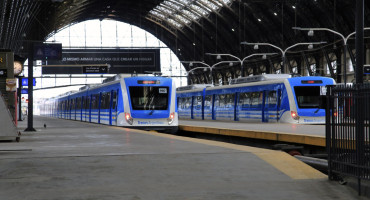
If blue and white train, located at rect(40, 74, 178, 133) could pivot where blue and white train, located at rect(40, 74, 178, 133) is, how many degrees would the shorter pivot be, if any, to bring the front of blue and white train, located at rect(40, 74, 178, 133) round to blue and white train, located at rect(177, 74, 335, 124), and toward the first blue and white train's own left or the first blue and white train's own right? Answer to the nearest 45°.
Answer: approximately 45° to the first blue and white train's own left

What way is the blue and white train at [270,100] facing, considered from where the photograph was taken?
facing the viewer and to the right of the viewer

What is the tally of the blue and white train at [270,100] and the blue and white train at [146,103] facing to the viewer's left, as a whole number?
0

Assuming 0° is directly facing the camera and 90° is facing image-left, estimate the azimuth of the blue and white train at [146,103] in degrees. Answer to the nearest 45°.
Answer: approximately 315°

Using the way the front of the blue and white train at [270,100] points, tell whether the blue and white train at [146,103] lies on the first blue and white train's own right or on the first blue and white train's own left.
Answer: on the first blue and white train's own right
